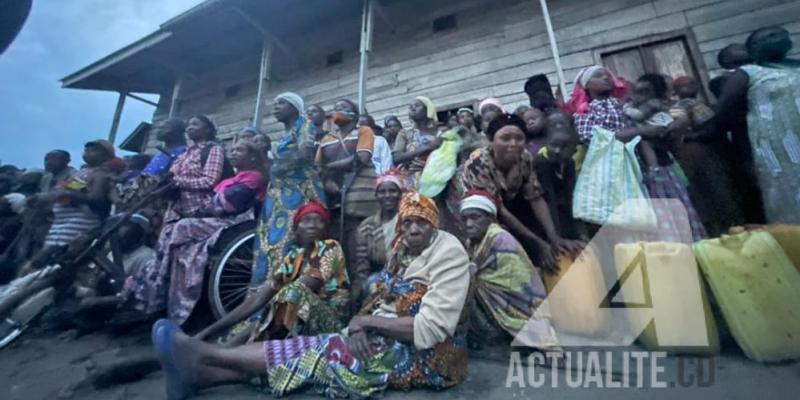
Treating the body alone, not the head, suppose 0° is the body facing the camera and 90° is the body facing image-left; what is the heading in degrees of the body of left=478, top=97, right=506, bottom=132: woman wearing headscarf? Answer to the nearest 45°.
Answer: approximately 45°

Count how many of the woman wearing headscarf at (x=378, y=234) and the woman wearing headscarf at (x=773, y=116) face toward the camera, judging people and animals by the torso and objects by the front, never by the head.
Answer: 1

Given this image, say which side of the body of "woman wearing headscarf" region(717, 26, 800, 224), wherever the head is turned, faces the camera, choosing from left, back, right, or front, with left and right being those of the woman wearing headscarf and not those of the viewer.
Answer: back

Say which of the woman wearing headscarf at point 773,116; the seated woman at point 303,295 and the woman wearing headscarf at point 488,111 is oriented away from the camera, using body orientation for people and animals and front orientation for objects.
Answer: the woman wearing headscarf at point 773,116

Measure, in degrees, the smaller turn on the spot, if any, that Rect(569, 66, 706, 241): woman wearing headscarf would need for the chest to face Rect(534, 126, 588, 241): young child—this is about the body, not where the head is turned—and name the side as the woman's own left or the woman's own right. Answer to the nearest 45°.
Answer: approximately 90° to the woman's own right

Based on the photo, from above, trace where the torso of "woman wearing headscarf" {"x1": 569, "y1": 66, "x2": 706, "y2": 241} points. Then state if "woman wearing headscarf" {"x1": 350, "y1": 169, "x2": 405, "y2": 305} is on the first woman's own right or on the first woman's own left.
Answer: on the first woman's own right

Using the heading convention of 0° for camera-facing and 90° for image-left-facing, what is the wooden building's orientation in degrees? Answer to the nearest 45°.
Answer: approximately 45°
